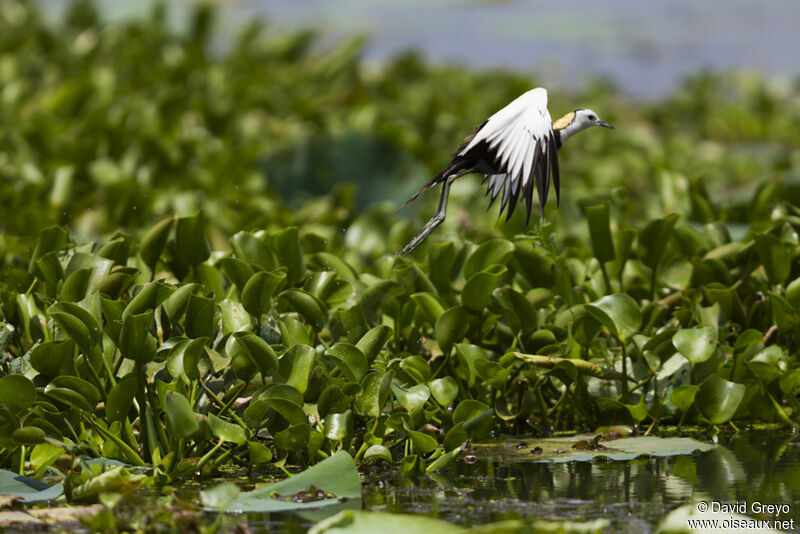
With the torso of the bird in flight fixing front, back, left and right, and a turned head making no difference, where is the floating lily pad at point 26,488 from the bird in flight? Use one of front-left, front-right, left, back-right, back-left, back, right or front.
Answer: back

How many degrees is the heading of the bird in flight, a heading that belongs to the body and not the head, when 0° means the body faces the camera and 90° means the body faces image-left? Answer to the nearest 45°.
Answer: approximately 270°
